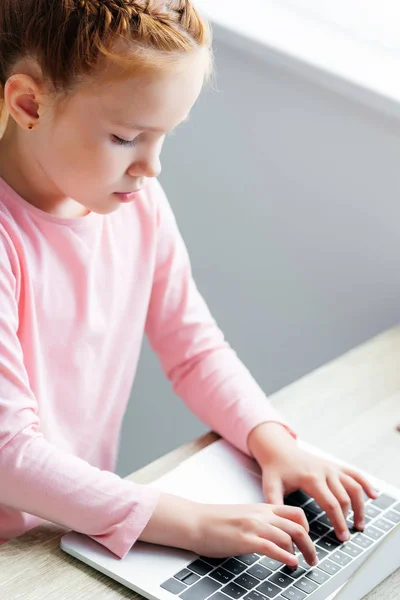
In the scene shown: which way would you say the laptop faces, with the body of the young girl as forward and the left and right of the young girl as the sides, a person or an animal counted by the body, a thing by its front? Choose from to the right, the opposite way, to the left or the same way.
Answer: the opposite way

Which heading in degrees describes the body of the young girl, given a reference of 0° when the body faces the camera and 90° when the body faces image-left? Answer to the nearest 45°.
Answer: approximately 315°

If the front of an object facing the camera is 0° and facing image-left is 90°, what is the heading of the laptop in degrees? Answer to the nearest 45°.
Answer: approximately 135°
